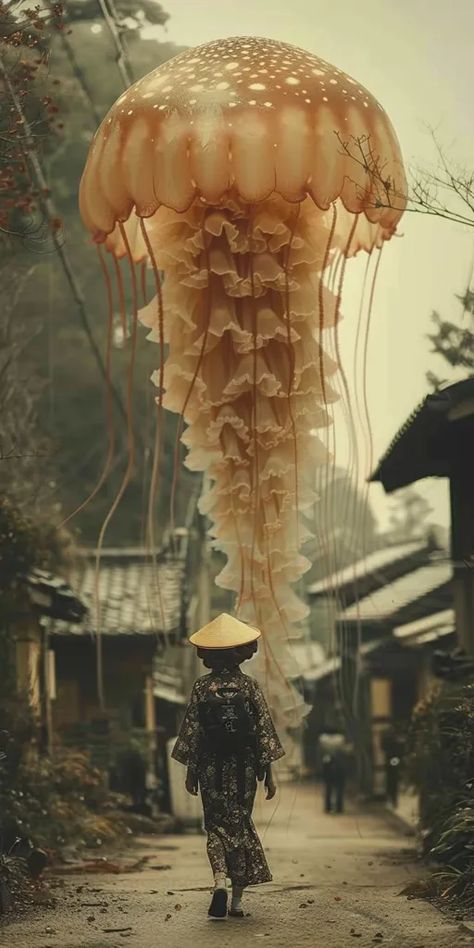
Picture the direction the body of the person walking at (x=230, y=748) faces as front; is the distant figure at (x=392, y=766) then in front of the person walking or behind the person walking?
in front

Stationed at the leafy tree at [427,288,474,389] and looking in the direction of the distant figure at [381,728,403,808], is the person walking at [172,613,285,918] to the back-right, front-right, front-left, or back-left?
back-left

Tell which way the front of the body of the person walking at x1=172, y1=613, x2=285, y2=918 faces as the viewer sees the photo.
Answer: away from the camera

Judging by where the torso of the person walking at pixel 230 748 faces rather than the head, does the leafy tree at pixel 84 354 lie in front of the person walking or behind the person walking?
in front

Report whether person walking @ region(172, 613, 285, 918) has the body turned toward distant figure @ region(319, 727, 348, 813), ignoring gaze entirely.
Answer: yes

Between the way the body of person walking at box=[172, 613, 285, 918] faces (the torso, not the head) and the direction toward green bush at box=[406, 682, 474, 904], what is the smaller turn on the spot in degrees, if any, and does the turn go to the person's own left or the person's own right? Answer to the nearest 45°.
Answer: approximately 45° to the person's own right

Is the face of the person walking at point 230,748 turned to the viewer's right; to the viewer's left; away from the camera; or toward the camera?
away from the camera
